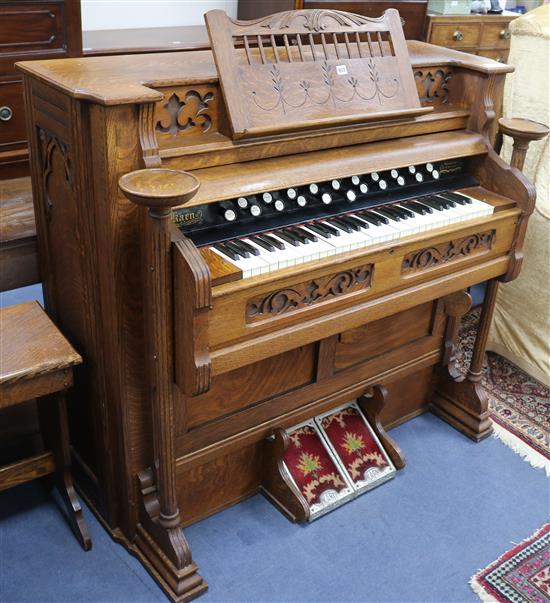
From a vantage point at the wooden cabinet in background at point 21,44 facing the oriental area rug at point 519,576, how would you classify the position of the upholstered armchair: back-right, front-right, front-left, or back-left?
front-left

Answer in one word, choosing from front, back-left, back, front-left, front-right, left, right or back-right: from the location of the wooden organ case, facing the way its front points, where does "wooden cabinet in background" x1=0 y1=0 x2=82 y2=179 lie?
back

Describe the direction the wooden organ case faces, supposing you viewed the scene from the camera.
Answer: facing the viewer and to the right of the viewer

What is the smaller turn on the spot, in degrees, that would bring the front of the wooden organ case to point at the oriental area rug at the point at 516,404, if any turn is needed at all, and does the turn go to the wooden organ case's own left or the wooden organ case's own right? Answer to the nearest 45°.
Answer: approximately 90° to the wooden organ case's own left

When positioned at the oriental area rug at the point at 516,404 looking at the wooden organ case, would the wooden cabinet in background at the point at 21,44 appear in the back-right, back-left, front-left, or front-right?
front-right

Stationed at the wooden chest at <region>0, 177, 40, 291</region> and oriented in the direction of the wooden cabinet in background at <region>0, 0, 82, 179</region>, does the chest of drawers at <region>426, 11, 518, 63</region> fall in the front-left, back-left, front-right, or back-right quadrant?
front-right

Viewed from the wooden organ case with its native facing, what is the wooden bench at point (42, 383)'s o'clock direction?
The wooden bench is roughly at 4 o'clock from the wooden organ case.

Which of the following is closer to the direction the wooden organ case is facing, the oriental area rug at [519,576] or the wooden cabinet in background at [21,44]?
the oriental area rug

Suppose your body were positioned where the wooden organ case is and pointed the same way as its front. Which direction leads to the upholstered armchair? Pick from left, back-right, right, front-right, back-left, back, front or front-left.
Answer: left

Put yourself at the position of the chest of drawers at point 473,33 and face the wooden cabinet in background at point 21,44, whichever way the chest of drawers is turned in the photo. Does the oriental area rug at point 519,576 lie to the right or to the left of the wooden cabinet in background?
left

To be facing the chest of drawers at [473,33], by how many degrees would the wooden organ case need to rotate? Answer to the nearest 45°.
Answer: approximately 90° to its left

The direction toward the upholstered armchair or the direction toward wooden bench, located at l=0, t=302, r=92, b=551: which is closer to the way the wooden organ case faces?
the upholstered armchair

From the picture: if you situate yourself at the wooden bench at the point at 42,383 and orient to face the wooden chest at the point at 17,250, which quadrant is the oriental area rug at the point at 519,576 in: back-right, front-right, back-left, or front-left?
back-right
